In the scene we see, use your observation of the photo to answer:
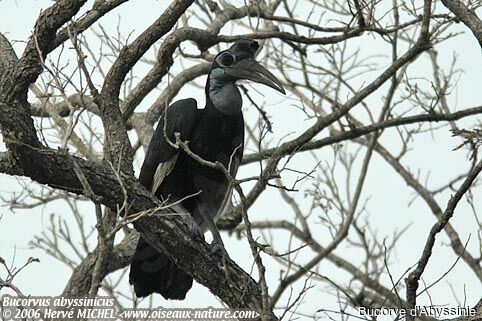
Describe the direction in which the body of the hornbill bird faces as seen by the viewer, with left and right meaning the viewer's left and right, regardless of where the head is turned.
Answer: facing the viewer and to the right of the viewer
